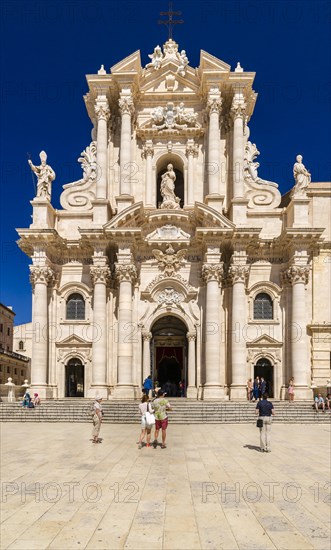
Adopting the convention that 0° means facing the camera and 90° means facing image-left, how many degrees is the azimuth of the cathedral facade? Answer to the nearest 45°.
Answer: approximately 0°

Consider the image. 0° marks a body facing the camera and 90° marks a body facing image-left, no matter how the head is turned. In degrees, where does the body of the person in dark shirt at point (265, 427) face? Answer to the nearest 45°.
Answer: approximately 180°

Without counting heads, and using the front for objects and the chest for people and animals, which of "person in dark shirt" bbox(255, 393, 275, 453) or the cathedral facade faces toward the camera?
the cathedral facade

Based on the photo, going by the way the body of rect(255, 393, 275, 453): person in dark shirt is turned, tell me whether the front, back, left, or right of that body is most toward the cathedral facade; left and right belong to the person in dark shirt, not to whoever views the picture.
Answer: front

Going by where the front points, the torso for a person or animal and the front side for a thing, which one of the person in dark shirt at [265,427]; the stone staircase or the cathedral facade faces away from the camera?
the person in dark shirt

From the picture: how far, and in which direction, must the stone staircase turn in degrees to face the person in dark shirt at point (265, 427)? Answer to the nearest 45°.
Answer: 0° — it already faces them

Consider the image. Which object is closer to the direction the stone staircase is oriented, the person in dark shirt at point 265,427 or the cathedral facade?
the person in dark shirt

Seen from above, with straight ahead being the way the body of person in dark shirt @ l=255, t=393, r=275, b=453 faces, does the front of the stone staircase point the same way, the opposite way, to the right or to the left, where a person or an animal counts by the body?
the opposite way

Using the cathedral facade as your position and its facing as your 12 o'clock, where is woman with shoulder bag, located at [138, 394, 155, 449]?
The woman with shoulder bag is roughly at 12 o'clock from the cathedral facade.

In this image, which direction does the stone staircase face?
toward the camera

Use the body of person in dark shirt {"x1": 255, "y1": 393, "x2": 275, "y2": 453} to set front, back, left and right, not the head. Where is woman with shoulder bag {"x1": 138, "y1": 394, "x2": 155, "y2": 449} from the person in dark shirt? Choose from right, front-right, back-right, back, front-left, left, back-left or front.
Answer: left

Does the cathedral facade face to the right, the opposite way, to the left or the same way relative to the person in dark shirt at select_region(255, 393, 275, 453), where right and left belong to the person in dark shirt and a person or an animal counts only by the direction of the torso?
the opposite way

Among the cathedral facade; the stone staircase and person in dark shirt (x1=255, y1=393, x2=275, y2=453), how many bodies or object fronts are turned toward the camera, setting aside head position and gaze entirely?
2
